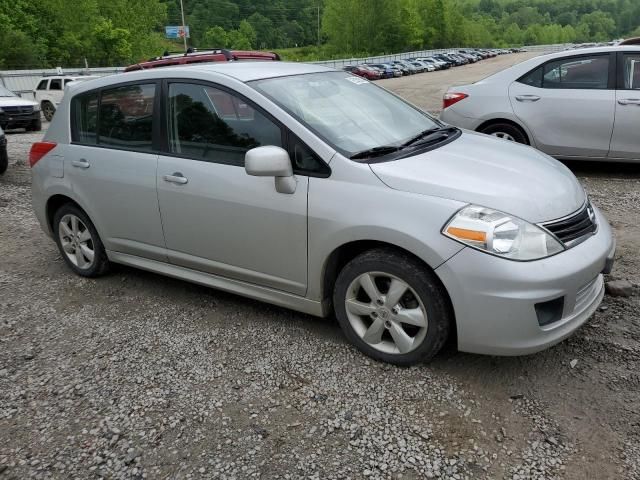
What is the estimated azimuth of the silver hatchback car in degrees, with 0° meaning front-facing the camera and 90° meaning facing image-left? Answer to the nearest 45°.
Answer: approximately 315°

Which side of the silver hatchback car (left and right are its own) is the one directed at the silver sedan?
left

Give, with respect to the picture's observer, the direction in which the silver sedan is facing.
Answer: facing to the right of the viewer

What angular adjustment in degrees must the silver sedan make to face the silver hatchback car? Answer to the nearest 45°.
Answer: approximately 90° to its right
